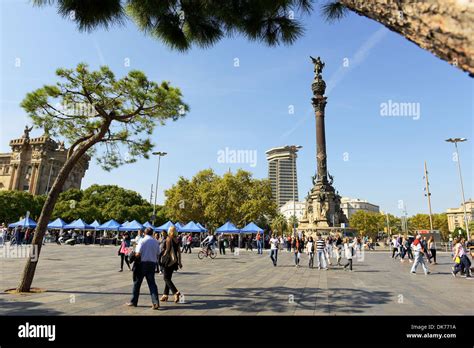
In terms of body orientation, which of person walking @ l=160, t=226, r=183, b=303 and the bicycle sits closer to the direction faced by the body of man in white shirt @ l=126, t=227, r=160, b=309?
the bicycle

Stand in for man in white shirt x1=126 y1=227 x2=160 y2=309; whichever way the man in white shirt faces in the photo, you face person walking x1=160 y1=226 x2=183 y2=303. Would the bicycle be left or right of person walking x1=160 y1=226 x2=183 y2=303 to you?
left

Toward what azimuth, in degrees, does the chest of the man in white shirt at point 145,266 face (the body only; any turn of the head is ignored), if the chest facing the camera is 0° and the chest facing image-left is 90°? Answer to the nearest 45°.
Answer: approximately 135°

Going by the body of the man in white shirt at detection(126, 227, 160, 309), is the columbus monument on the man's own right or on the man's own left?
on the man's own right

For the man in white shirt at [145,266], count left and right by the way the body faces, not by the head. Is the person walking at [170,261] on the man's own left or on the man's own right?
on the man's own right
